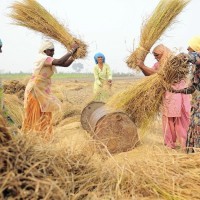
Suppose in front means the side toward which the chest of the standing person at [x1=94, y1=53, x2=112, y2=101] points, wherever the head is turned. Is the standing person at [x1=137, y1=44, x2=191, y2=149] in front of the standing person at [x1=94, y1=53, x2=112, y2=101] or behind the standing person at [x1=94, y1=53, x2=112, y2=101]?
in front

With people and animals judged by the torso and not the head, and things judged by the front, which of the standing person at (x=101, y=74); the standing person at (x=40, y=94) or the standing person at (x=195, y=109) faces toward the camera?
the standing person at (x=101, y=74)

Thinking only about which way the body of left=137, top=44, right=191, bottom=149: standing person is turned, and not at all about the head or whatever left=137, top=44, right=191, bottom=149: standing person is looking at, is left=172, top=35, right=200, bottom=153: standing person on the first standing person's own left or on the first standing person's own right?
on the first standing person's own left

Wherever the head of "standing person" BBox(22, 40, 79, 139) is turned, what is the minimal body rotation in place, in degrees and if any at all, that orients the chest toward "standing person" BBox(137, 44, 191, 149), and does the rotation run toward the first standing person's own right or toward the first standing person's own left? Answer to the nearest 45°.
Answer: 0° — they already face them

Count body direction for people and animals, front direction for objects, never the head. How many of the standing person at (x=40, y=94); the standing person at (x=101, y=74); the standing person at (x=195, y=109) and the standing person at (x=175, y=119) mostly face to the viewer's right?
1

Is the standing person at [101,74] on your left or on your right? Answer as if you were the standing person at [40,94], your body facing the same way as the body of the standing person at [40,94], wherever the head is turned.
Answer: on your left

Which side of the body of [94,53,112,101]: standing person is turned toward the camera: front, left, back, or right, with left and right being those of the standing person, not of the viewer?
front

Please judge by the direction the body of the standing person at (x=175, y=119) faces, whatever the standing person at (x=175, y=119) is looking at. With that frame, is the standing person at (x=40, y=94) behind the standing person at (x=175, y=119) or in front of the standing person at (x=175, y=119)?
in front

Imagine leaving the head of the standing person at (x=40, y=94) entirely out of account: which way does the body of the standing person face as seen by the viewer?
to the viewer's right

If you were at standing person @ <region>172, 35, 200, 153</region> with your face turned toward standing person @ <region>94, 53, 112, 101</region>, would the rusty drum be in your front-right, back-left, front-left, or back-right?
front-left

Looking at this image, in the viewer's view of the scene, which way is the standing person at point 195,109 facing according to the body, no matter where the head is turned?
to the viewer's left

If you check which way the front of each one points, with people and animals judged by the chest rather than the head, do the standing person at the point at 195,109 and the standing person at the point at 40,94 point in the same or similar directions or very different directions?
very different directions

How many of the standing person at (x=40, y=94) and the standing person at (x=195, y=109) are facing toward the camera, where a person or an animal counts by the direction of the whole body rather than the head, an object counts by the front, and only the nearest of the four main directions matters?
0

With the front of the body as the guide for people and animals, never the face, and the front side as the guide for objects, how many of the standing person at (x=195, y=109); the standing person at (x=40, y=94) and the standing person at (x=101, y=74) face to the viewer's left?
1

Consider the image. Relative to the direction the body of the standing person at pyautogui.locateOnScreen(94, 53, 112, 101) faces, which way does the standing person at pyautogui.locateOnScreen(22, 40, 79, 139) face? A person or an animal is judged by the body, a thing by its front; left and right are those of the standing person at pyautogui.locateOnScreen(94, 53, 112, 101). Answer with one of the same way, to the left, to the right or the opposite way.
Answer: to the left

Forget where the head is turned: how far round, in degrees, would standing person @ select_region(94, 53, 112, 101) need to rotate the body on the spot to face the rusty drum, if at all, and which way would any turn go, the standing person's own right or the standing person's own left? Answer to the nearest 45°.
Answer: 0° — they already face it
